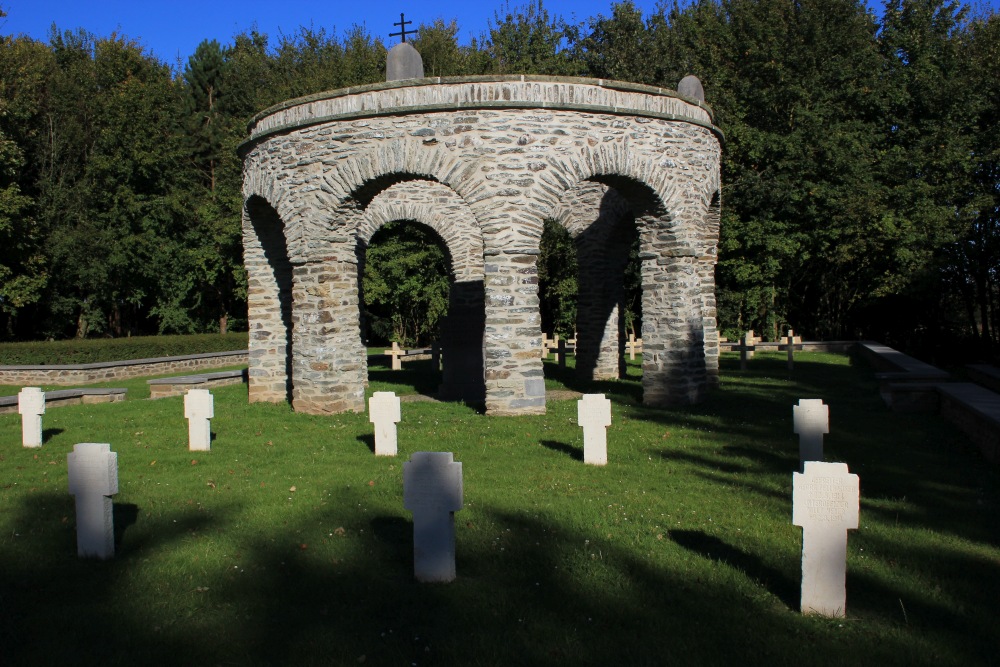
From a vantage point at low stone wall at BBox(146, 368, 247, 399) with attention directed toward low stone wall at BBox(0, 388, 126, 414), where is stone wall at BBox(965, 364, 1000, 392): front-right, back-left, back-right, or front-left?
back-left

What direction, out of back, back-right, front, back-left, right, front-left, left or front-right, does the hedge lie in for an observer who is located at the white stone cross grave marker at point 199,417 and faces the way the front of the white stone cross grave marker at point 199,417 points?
back

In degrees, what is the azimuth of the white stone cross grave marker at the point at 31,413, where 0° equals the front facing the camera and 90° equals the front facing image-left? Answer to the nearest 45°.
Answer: approximately 0°

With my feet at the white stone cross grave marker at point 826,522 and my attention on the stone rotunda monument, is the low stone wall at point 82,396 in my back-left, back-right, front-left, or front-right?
front-left

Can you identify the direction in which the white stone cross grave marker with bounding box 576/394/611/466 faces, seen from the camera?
facing the viewer

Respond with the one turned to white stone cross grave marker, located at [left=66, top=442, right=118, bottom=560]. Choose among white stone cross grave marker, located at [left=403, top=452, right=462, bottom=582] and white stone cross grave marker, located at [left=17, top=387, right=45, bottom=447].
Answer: white stone cross grave marker, located at [left=17, top=387, right=45, bottom=447]

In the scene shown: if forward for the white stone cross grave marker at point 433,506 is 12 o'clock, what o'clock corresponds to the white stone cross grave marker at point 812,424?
the white stone cross grave marker at point 812,424 is roughly at 8 o'clock from the white stone cross grave marker at point 433,506.

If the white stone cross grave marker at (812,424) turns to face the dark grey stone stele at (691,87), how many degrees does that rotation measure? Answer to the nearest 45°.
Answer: approximately 180°

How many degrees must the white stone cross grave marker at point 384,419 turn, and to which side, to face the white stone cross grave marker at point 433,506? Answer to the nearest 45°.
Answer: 0° — it already faces it

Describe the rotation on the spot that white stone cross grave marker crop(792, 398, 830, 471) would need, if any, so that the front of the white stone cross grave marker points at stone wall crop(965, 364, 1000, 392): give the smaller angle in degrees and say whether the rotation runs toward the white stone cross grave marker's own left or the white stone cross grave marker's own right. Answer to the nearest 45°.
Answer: approximately 180°

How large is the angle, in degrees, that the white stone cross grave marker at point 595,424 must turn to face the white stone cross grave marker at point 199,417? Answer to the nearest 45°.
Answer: approximately 90° to its right

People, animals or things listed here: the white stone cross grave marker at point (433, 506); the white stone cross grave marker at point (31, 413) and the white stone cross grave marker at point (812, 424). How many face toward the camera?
3

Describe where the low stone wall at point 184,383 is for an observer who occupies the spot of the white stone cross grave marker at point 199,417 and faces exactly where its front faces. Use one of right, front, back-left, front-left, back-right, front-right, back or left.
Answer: back

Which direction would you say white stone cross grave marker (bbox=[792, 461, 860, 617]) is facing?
toward the camera

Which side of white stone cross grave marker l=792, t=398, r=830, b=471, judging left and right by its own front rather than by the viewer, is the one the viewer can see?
front
